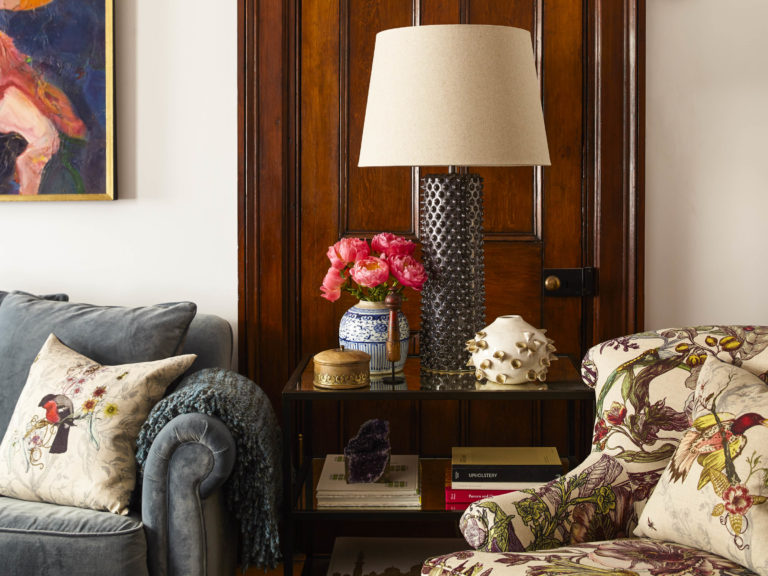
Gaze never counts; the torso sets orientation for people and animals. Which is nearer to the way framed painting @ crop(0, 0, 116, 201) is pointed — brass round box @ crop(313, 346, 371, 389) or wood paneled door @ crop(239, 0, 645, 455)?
the brass round box

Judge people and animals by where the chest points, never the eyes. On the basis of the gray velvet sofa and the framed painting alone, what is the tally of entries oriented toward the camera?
2

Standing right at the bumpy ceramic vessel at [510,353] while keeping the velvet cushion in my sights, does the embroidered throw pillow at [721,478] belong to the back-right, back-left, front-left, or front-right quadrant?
back-left

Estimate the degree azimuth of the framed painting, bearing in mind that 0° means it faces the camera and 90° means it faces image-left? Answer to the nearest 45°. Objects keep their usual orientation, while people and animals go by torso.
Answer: approximately 0°

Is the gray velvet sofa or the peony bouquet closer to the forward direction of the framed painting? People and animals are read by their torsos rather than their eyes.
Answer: the gray velvet sofa

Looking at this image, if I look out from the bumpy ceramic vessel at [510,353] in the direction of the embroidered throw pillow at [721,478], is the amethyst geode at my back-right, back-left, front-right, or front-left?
back-right

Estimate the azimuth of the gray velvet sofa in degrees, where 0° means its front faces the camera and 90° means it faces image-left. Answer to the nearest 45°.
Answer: approximately 0°

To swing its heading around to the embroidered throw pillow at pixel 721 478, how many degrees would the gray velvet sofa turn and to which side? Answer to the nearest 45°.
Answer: approximately 45° to its left

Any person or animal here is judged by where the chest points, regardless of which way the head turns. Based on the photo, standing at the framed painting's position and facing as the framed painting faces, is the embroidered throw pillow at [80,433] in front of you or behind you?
in front

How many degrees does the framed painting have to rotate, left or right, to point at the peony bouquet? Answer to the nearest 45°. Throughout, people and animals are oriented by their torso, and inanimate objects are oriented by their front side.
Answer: approximately 45° to its left

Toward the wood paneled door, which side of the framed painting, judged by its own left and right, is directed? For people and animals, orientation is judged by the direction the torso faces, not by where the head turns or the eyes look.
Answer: left
